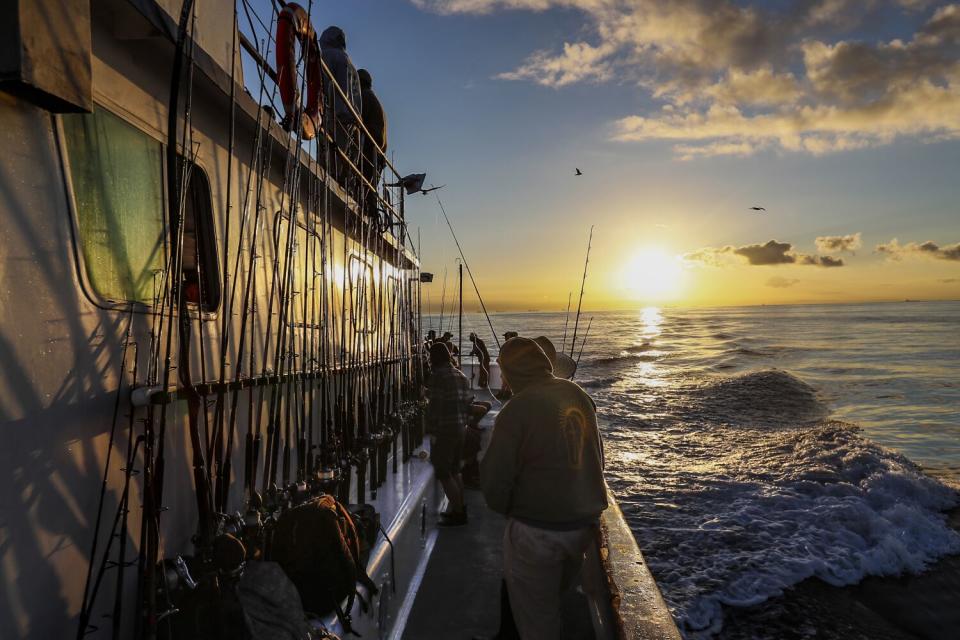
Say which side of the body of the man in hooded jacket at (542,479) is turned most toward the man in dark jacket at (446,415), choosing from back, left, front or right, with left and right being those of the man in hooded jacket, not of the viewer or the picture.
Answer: front

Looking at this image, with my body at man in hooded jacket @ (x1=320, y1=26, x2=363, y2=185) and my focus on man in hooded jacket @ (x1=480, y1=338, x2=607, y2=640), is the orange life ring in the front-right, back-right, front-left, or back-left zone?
front-right

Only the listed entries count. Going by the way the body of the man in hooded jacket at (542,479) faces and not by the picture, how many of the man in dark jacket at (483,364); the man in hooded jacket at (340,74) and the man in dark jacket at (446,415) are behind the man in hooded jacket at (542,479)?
0

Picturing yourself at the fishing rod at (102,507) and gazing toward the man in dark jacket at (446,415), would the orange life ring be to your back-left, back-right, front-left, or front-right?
front-left

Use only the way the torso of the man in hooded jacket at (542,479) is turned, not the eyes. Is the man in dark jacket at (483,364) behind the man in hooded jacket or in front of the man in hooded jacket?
in front

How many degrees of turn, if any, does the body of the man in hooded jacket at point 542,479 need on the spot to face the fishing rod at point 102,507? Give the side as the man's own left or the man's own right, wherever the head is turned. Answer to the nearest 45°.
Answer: approximately 90° to the man's own left

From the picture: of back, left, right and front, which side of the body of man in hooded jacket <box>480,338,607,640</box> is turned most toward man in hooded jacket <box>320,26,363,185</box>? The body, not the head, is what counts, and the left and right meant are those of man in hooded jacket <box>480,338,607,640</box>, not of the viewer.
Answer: front
